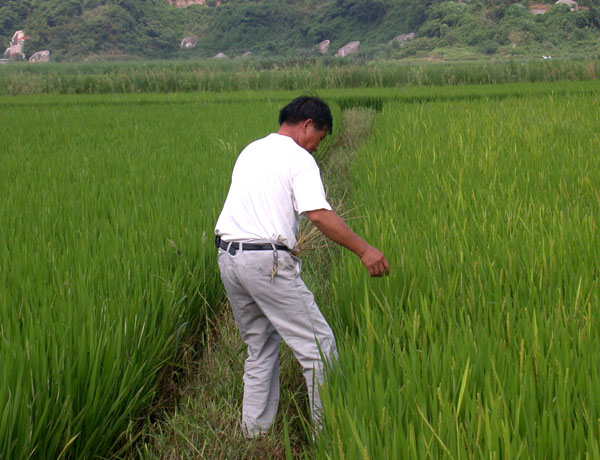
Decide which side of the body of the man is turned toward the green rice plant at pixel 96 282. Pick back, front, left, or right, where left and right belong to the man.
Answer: left

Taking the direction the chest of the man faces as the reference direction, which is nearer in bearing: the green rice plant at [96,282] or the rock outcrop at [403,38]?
the rock outcrop

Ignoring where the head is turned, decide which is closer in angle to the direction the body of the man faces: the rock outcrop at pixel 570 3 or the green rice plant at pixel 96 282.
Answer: the rock outcrop

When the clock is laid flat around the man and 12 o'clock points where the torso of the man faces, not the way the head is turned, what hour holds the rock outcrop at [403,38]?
The rock outcrop is roughly at 11 o'clock from the man.

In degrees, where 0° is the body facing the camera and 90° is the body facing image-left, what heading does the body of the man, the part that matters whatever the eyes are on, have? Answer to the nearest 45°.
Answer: approximately 225°
